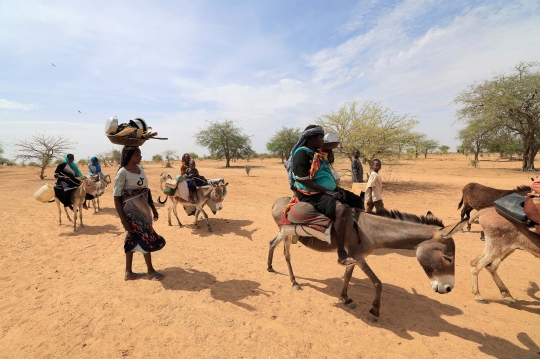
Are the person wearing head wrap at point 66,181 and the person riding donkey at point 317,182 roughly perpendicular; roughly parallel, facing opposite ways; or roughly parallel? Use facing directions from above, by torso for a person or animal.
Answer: roughly parallel

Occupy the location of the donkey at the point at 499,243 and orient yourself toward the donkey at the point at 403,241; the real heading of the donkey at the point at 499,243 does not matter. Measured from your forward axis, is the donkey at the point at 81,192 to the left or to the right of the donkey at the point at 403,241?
right

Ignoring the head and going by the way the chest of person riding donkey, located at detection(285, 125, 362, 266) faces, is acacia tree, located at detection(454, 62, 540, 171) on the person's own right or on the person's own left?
on the person's own left

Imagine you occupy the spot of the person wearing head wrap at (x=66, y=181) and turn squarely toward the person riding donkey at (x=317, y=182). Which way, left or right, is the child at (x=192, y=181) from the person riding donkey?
left

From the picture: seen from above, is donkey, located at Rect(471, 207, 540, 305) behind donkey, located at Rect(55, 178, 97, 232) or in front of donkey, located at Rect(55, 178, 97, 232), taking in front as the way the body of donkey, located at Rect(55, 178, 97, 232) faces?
in front

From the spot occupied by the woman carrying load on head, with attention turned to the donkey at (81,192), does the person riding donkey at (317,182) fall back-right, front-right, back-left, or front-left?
back-right

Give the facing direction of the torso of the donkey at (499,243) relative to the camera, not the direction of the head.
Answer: to the viewer's right

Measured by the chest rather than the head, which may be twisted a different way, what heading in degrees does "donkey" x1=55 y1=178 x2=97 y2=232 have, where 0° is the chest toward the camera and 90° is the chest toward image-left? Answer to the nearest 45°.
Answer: approximately 315°

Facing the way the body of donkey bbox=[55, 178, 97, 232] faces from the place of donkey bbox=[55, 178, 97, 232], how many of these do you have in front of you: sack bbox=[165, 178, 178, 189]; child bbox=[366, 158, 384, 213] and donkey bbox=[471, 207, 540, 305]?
3

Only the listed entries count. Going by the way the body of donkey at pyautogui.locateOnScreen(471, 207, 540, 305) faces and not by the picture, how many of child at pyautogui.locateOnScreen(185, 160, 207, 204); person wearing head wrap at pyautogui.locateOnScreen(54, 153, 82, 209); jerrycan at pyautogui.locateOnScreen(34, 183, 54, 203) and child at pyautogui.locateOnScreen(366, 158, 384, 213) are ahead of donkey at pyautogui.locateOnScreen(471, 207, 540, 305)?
0
